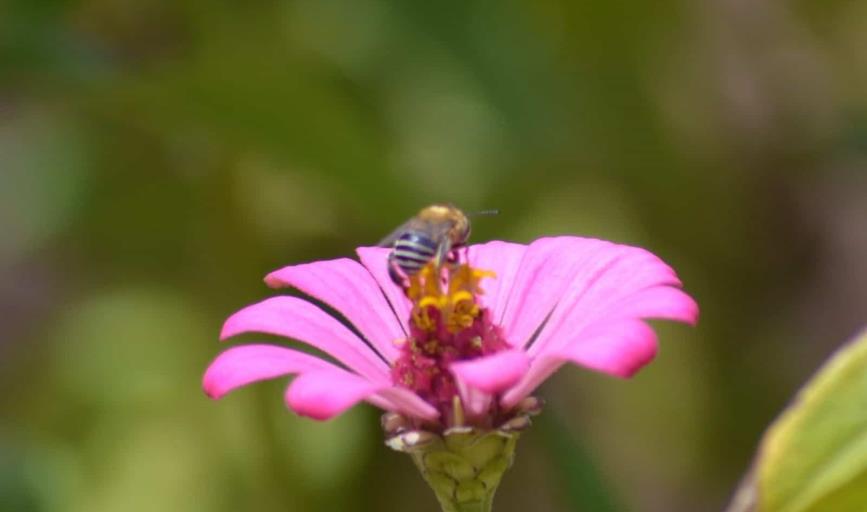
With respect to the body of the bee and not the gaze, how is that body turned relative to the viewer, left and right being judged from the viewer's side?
facing to the right of the viewer
